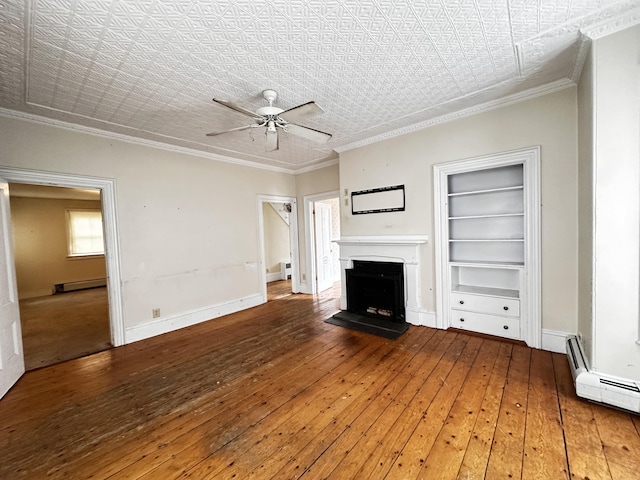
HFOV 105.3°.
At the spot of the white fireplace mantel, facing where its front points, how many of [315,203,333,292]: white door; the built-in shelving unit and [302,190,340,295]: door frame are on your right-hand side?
2

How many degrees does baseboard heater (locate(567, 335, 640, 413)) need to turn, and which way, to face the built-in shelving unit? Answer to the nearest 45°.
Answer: approximately 90° to its right

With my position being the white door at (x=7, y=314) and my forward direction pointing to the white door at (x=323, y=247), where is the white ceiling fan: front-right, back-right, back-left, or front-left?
front-right

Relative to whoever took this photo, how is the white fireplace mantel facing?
facing the viewer and to the left of the viewer

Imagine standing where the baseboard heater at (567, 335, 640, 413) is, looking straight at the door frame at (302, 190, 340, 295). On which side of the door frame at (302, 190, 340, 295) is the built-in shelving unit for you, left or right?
right

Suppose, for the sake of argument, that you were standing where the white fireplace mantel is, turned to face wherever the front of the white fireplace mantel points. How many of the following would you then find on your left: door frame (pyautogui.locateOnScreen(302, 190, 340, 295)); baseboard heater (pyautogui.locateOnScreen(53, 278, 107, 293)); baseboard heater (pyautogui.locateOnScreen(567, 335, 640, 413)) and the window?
1

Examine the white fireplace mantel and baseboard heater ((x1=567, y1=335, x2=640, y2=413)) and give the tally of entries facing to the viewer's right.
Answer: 0

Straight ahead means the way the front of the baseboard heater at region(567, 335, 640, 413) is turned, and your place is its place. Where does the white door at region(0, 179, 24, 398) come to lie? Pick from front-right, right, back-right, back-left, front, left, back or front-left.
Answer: front

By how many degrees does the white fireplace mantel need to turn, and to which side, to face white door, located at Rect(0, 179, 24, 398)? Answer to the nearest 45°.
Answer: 0° — it already faces it

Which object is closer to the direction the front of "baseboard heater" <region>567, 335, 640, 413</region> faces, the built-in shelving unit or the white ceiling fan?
the white ceiling fan

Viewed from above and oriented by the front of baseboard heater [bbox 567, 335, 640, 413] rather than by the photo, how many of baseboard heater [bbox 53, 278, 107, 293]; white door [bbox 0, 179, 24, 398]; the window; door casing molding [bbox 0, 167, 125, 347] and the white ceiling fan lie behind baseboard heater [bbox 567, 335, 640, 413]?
0

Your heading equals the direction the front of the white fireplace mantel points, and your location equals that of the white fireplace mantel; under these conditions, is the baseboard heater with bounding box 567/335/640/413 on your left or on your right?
on your left

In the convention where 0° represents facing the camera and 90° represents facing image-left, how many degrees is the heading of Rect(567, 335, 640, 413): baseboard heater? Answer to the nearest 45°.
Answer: approximately 45°

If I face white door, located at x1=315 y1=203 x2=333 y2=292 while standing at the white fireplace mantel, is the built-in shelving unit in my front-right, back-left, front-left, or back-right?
back-right

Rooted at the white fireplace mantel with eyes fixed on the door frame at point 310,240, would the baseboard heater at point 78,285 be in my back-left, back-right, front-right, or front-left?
front-left

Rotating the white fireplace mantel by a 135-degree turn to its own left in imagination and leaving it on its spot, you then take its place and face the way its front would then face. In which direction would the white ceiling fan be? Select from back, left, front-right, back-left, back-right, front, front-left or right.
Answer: back-right

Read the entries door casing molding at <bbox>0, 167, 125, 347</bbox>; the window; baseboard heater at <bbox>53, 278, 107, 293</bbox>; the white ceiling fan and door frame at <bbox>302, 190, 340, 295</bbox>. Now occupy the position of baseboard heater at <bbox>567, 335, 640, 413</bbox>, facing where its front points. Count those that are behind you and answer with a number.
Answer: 0

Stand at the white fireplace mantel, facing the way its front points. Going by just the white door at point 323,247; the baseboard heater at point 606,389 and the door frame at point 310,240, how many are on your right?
2

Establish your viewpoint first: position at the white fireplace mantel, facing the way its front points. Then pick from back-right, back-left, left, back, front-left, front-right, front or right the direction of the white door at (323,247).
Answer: right
